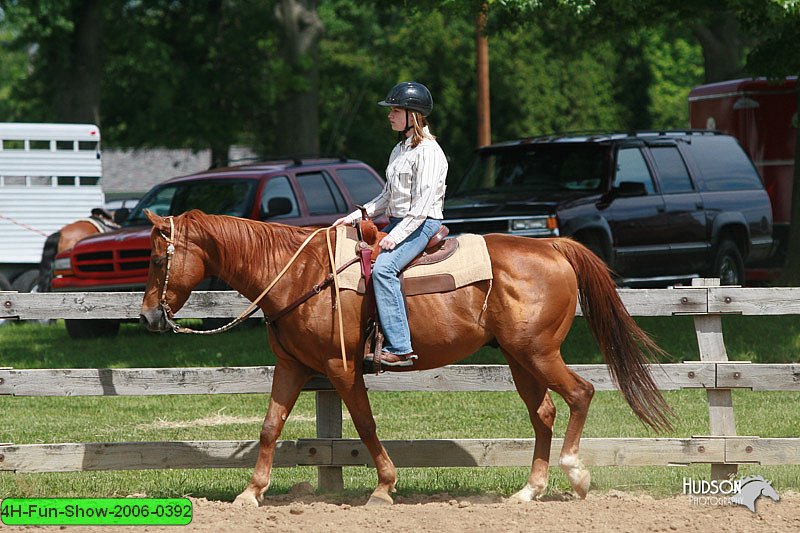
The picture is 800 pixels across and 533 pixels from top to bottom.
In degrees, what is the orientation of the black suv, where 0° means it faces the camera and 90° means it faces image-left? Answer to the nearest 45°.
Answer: approximately 45°

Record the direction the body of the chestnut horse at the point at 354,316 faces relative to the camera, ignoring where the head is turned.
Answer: to the viewer's left

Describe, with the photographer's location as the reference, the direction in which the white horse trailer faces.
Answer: facing to the left of the viewer

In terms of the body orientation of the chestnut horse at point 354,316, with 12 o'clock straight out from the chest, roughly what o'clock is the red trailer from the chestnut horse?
The red trailer is roughly at 4 o'clock from the chestnut horse.

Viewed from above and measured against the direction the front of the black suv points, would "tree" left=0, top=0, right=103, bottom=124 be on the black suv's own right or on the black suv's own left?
on the black suv's own right

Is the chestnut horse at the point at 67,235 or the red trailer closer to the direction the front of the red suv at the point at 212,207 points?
the chestnut horse

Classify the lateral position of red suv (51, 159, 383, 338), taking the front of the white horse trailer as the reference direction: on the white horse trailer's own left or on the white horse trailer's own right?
on the white horse trailer's own left

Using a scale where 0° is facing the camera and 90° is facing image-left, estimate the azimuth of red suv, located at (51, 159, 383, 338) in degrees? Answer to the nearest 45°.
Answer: approximately 45°

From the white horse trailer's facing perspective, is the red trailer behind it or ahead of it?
behind

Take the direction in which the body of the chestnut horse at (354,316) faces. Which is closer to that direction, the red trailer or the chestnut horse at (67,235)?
the chestnut horse

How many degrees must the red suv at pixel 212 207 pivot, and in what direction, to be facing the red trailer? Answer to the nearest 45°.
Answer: approximately 135° to its left

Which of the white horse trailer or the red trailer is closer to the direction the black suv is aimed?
the white horse trailer
